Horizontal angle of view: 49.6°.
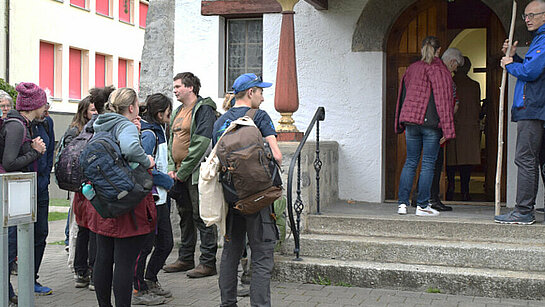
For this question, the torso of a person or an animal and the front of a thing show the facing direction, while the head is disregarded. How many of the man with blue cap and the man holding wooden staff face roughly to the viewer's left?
1

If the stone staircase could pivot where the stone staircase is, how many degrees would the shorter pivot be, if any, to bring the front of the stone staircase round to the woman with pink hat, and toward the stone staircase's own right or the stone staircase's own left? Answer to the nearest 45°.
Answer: approximately 45° to the stone staircase's own right

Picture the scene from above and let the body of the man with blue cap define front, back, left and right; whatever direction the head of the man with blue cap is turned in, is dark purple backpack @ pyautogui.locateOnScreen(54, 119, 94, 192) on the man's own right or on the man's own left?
on the man's own left

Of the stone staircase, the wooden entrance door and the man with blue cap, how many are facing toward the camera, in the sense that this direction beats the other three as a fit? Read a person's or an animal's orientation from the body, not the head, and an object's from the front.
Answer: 2

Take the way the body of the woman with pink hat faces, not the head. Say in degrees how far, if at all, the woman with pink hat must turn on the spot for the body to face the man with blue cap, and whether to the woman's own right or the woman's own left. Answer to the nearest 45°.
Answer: approximately 45° to the woman's own right

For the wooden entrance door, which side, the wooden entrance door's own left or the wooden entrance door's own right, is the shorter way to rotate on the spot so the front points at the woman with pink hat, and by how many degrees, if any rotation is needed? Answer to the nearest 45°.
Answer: approximately 45° to the wooden entrance door's own right

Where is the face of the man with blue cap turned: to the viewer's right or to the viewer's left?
to the viewer's right

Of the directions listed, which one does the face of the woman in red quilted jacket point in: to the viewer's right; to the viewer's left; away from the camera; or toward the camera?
away from the camera

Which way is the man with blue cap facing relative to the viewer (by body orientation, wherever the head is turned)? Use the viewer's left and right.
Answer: facing away from the viewer and to the right of the viewer

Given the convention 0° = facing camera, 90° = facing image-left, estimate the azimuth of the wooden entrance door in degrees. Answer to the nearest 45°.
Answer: approximately 0°

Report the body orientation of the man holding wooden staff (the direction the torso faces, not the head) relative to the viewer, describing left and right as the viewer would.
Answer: facing to the left of the viewer

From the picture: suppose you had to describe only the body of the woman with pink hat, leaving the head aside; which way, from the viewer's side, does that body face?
to the viewer's right

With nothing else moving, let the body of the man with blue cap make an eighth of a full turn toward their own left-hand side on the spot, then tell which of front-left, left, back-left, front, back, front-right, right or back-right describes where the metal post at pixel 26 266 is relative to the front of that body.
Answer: back-left
